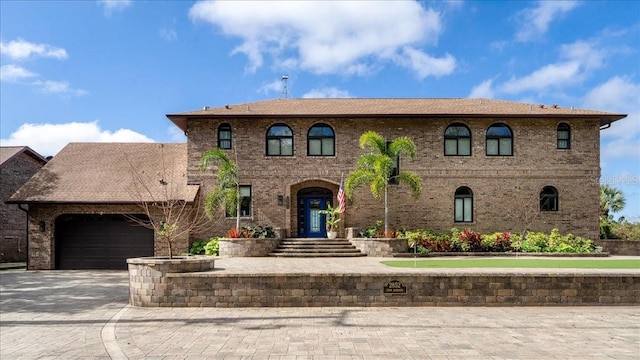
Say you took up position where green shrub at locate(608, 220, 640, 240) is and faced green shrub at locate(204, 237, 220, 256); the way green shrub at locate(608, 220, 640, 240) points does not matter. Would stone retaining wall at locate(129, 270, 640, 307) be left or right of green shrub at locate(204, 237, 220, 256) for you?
left

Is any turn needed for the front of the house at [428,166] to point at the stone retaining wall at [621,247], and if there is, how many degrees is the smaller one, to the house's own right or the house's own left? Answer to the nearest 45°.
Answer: approximately 90° to the house's own left

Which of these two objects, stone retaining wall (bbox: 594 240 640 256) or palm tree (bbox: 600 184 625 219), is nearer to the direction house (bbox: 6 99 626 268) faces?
the stone retaining wall

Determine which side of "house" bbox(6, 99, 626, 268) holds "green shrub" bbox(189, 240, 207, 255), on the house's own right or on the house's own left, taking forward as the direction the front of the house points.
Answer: on the house's own right

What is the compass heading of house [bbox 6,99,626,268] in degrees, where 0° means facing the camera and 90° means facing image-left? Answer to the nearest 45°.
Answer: approximately 0°

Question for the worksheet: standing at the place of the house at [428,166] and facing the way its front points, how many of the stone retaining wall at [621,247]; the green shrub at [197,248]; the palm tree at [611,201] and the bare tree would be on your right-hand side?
2

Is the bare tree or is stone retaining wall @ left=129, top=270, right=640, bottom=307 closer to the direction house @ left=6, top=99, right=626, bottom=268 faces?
the stone retaining wall

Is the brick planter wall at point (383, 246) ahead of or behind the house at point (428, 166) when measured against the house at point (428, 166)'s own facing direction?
ahead

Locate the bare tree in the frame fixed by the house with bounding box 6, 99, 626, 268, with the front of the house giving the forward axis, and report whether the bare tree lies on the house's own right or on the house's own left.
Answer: on the house's own right
